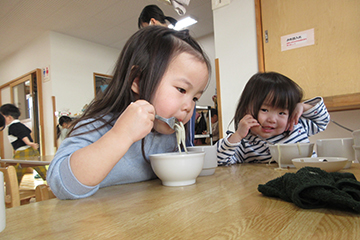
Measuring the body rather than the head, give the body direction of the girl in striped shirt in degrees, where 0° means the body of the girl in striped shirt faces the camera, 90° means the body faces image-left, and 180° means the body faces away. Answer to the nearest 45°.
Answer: approximately 0°

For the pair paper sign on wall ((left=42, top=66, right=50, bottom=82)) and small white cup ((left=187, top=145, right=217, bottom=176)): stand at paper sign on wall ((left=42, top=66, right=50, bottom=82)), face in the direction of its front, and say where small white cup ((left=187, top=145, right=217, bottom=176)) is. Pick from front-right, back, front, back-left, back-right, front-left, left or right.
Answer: front-left

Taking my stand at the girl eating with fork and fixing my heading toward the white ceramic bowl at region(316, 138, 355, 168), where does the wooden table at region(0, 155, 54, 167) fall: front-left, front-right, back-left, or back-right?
back-left

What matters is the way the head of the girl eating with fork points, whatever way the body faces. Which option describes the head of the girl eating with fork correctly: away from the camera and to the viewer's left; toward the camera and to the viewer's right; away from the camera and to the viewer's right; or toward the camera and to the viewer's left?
toward the camera and to the viewer's right

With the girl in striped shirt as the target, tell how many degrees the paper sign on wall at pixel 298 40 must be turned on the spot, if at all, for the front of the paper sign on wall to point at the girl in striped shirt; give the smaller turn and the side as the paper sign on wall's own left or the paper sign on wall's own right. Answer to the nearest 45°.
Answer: approximately 45° to the paper sign on wall's own left

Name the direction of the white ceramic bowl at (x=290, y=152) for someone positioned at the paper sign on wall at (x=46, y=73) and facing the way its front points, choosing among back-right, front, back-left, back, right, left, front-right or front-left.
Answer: front-left

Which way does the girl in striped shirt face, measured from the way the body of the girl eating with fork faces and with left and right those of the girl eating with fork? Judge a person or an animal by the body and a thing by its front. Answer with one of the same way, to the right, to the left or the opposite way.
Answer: to the right

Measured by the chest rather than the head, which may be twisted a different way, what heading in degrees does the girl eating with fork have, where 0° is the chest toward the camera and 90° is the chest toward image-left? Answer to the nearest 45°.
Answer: approximately 315°
